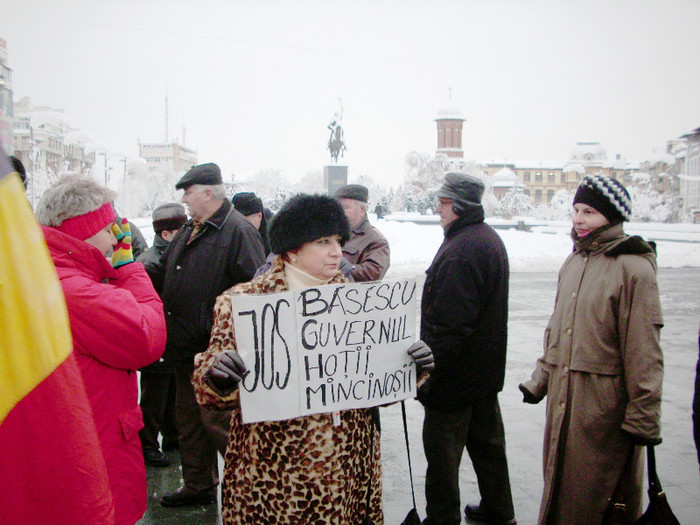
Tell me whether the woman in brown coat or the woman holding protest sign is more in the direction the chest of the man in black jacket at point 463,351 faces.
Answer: the woman holding protest sign

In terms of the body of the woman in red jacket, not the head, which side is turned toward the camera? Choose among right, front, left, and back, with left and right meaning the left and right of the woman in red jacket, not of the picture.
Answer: right

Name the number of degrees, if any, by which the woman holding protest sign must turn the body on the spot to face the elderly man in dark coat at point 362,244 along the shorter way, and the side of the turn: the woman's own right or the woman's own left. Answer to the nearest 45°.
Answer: approximately 135° to the woman's own left

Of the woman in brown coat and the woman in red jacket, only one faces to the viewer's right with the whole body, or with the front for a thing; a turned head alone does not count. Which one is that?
the woman in red jacket

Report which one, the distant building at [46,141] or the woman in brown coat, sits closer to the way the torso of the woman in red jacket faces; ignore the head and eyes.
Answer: the woman in brown coat

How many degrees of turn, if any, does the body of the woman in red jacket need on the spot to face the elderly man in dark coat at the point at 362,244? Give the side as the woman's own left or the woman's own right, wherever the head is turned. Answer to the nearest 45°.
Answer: approximately 45° to the woman's own left

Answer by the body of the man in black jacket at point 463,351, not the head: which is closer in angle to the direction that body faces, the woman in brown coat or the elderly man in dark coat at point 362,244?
the elderly man in dark coat

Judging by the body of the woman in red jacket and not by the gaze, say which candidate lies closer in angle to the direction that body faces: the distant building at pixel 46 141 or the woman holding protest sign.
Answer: the woman holding protest sign

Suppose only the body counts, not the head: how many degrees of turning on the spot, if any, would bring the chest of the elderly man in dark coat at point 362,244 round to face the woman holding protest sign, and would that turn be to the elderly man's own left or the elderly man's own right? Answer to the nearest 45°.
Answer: approximately 45° to the elderly man's own left

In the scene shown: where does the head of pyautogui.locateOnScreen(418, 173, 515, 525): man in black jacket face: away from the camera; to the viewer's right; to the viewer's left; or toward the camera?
to the viewer's left

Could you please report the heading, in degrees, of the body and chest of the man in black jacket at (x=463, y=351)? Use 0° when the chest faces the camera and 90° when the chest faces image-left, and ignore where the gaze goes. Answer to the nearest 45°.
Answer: approximately 90°
